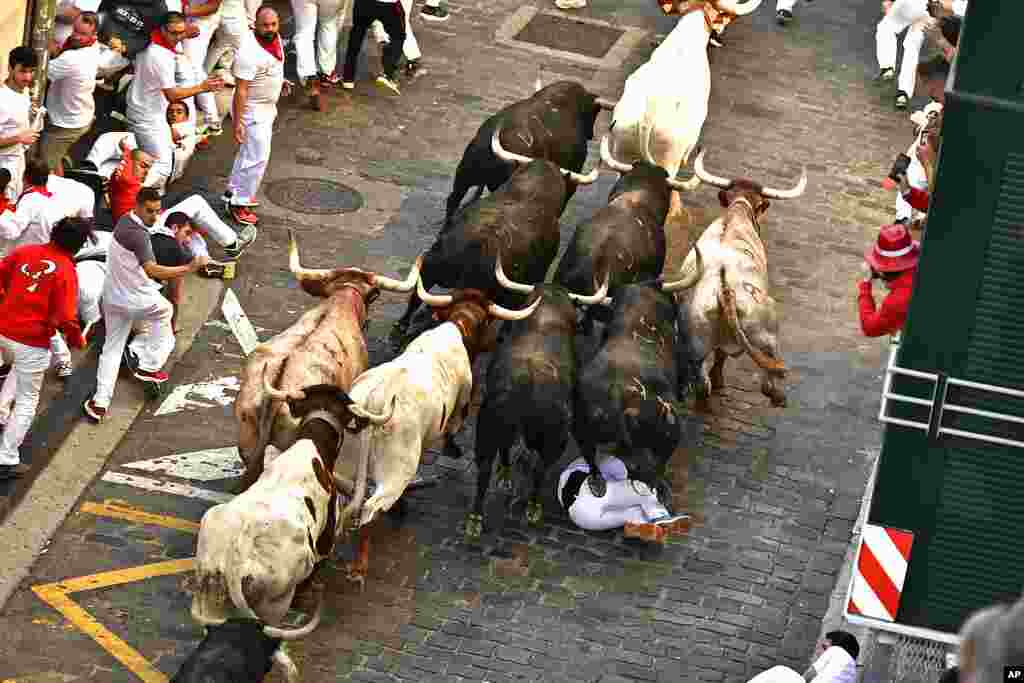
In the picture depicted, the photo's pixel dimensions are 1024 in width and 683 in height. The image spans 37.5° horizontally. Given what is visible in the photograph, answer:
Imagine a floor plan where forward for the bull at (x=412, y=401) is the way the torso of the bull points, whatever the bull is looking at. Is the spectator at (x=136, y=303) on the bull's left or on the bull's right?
on the bull's left

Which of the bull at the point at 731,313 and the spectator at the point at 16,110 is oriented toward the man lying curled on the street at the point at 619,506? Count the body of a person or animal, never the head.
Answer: the spectator

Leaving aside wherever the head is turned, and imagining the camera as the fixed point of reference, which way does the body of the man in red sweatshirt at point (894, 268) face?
to the viewer's left

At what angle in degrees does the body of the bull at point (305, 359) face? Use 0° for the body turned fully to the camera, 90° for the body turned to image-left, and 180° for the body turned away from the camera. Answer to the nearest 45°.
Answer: approximately 225°

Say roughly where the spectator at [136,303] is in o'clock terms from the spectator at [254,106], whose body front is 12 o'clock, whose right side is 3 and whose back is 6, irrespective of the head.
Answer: the spectator at [136,303] is roughly at 2 o'clock from the spectator at [254,106].

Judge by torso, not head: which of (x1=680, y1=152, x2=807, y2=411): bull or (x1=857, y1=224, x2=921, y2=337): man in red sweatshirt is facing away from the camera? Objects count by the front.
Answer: the bull

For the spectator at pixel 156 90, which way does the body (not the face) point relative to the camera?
to the viewer's right

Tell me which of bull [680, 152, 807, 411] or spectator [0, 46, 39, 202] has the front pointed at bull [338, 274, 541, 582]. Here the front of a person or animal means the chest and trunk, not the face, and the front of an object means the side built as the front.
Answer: the spectator

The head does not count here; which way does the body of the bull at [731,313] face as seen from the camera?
away from the camera

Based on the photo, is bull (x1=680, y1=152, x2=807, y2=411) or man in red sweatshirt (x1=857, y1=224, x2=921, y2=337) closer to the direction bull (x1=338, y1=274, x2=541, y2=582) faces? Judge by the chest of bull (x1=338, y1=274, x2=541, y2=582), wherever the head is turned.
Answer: the bull
